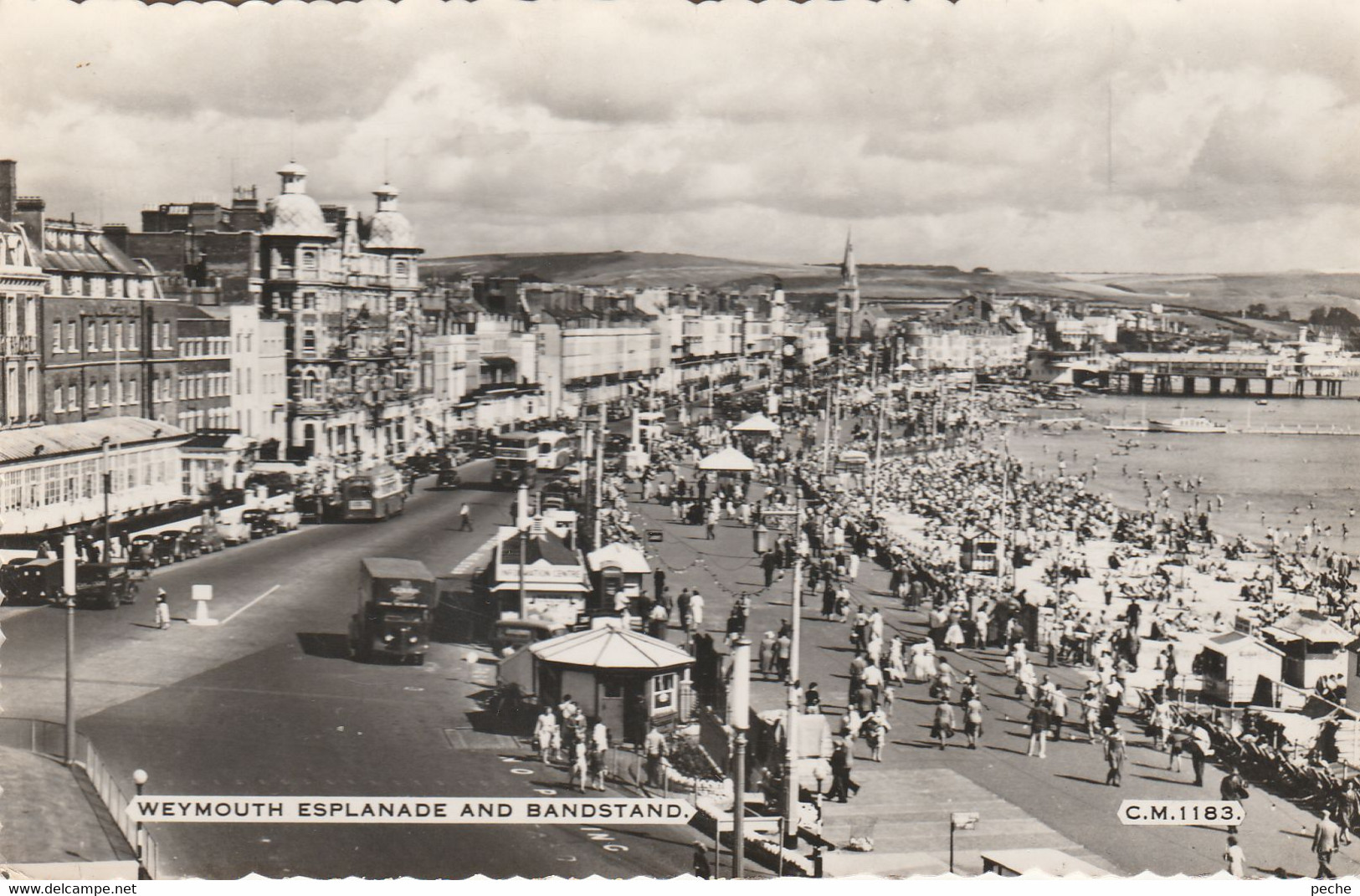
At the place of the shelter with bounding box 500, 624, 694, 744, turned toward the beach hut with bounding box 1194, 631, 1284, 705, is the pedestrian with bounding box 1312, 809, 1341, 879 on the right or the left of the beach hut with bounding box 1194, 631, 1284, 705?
right
